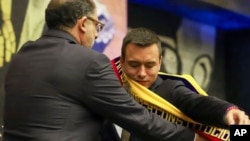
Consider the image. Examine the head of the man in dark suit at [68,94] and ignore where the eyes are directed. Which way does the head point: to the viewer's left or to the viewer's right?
to the viewer's right

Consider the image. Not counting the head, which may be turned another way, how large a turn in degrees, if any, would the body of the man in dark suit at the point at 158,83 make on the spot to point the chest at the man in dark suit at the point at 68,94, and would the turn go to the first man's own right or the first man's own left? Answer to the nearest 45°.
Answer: approximately 45° to the first man's own right

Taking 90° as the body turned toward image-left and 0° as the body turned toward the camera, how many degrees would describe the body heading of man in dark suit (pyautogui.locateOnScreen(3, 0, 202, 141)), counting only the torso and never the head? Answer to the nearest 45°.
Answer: approximately 225°

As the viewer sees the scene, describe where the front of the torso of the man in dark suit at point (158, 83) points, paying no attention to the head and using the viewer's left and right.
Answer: facing the viewer

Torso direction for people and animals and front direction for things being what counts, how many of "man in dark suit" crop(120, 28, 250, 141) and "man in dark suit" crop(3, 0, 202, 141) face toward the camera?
1

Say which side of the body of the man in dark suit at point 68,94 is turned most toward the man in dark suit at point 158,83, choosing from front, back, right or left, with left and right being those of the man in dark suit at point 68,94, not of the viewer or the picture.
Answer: front
